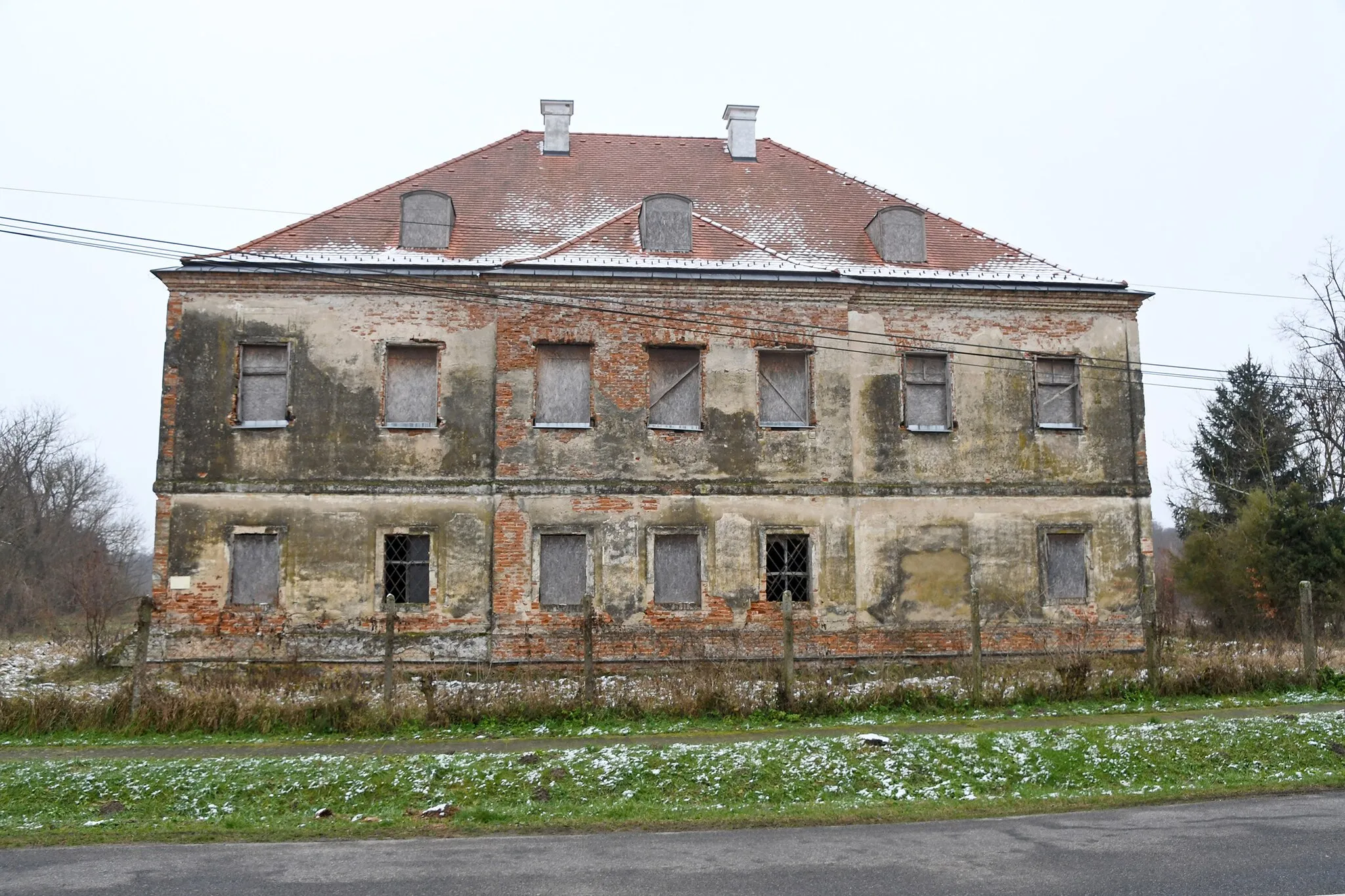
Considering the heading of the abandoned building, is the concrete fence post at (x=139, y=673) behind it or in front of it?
in front

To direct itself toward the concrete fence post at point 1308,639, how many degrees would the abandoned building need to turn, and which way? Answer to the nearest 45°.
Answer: approximately 45° to its left

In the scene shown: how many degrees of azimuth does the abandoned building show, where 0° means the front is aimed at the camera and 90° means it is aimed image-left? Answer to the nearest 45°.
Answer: approximately 0°

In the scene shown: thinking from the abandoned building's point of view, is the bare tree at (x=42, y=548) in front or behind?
behind

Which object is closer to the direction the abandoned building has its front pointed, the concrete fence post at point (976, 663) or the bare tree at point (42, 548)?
the concrete fence post

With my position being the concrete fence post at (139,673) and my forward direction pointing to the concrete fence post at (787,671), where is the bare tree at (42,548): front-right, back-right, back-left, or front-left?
back-left

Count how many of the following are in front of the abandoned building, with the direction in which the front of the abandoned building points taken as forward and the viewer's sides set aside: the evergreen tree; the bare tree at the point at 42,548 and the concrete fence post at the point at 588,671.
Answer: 1

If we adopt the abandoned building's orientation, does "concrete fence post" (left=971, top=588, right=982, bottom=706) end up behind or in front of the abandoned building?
in front

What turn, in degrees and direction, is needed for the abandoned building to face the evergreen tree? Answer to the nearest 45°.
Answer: approximately 135° to its left

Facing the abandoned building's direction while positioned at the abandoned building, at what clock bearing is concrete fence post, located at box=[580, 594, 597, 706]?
The concrete fence post is roughly at 12 o'clock from the abandoned building.
